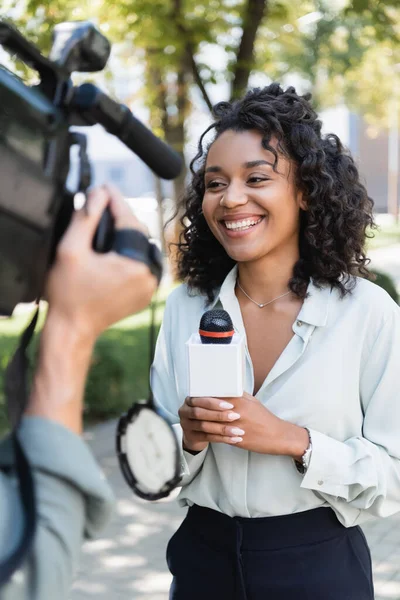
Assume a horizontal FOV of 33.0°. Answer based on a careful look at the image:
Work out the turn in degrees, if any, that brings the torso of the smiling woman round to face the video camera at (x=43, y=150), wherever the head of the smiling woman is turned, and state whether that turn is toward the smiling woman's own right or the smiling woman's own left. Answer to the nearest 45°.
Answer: approximately 45° to the smiling woman's own left

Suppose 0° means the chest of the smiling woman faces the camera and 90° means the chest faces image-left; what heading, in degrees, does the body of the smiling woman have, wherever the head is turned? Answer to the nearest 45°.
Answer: approximately 45°

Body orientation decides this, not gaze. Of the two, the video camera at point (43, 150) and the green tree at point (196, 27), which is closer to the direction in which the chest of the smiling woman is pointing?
the video camera

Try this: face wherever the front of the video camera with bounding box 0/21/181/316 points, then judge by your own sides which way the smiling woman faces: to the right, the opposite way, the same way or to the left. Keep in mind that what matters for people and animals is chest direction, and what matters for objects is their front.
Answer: the opposite way

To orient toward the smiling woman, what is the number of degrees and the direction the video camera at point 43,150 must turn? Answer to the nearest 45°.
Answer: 0° — it already faces them

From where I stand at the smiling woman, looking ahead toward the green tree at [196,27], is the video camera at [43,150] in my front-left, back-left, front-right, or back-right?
back-left

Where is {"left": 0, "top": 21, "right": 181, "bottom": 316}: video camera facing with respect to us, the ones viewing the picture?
facing away from the viewer and to the right of the viewer

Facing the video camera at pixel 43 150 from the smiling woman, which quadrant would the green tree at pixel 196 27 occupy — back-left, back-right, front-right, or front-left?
back-right
